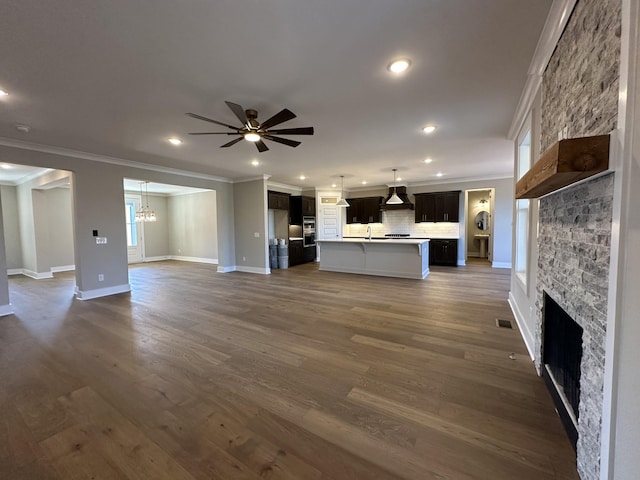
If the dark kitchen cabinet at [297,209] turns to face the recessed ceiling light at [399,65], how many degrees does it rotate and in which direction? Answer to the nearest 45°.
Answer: approximately 45° to its right

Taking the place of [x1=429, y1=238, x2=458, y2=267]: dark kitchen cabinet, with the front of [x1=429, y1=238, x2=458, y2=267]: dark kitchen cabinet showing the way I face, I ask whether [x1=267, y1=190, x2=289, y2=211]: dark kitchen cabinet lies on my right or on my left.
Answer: on my right

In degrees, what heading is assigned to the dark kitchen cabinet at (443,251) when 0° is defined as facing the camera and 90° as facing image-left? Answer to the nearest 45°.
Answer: approximately 0°

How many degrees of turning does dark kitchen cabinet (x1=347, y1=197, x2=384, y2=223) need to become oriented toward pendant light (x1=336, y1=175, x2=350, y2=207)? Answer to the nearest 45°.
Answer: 0° — it already faces it

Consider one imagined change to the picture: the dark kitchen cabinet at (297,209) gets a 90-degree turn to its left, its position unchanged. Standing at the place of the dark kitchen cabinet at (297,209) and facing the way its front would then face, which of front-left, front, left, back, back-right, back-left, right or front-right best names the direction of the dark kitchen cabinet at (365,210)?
front-right

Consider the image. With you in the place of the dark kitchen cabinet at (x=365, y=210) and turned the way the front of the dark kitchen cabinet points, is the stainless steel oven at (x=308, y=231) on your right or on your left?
on your right

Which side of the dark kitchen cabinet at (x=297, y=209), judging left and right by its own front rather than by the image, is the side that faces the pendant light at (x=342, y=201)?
front

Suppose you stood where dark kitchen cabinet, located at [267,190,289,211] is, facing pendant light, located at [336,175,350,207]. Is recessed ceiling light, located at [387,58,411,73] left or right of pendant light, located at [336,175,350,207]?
right

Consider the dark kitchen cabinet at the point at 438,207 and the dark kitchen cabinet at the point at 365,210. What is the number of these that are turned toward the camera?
2

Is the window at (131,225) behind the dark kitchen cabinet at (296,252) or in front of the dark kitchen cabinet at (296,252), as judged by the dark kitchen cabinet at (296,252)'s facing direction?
behind

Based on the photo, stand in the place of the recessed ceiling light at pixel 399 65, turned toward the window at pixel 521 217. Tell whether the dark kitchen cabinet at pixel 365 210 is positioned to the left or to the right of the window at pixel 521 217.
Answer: left
